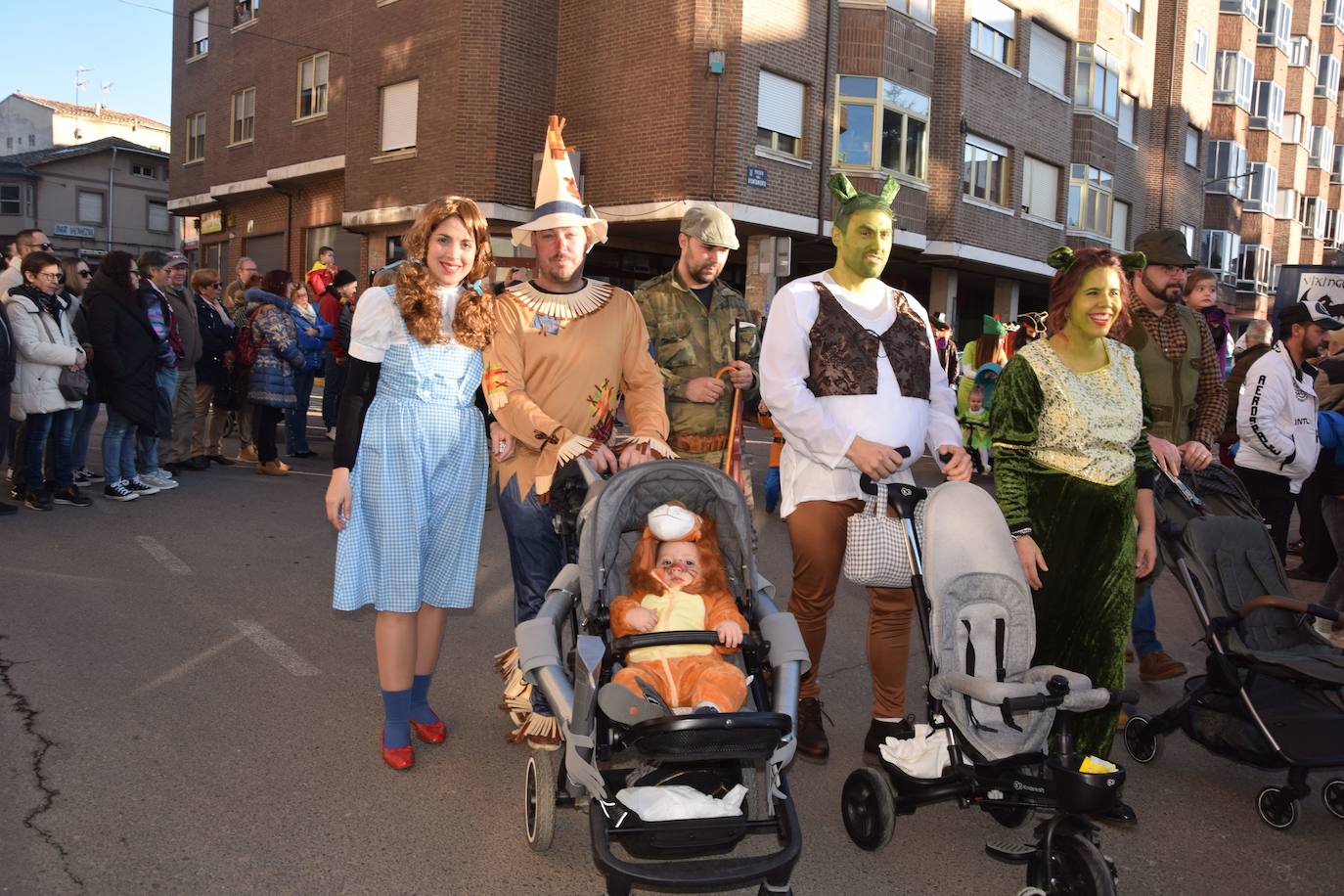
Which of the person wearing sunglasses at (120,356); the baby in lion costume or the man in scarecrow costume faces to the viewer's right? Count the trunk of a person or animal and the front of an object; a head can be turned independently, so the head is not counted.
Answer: the person wearing sunglasses

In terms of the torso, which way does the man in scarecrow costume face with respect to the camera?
toward the camera

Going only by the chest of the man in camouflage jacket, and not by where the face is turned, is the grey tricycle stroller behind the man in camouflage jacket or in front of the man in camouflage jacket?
in front

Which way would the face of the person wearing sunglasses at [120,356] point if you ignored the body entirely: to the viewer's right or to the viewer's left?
to the viewer's right

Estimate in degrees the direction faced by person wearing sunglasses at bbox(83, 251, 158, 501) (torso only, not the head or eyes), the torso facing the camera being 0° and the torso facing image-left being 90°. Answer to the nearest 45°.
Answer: approximately 270°

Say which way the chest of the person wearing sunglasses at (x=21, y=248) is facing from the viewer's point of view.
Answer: to the viewer's right

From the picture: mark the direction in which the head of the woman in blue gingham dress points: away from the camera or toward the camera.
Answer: toward the camera

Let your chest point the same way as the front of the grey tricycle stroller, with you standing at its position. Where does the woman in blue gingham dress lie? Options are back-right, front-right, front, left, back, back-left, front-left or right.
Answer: back-right

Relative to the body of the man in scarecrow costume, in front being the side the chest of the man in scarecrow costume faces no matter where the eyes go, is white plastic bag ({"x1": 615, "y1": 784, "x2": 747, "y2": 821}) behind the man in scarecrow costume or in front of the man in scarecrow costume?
in front
